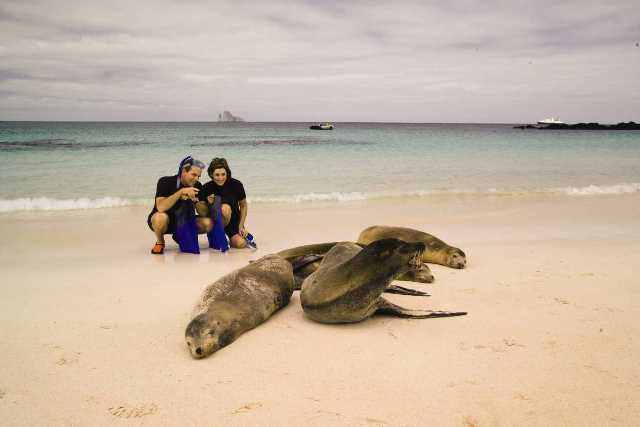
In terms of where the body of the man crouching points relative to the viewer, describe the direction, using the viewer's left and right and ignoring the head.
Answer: facing the viewer and to the right of the viewer

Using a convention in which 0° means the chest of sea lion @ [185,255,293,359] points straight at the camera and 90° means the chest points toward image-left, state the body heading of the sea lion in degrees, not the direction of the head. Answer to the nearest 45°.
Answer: approximately 45°

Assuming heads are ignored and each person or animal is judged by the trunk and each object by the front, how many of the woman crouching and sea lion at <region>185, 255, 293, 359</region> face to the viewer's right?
0

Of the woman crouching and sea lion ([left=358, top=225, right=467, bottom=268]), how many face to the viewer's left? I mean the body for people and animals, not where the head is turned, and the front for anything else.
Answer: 0

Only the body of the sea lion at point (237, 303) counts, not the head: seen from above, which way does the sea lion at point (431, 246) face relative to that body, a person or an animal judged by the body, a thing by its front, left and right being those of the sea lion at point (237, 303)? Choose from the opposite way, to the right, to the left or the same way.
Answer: to the left

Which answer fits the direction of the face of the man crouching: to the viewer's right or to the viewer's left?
to the viewer's right

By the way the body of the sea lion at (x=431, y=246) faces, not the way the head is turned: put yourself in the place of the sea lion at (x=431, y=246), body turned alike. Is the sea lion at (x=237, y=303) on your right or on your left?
on your right

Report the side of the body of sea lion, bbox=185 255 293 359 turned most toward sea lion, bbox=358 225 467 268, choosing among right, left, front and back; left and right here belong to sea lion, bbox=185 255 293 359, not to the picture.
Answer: back

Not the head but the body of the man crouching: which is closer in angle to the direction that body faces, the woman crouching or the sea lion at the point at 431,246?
the sea lion

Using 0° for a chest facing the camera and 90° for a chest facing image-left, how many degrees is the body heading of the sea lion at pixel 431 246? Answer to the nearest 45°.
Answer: approximately 315°

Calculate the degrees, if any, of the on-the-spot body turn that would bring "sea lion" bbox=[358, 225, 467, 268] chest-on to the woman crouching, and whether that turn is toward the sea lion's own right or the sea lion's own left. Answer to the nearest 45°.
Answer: approximately 135° to the sea lion's own right

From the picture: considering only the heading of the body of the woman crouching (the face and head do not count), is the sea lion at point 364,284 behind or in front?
in front

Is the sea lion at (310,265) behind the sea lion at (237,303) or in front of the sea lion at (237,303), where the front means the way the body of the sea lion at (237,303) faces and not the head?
behind
